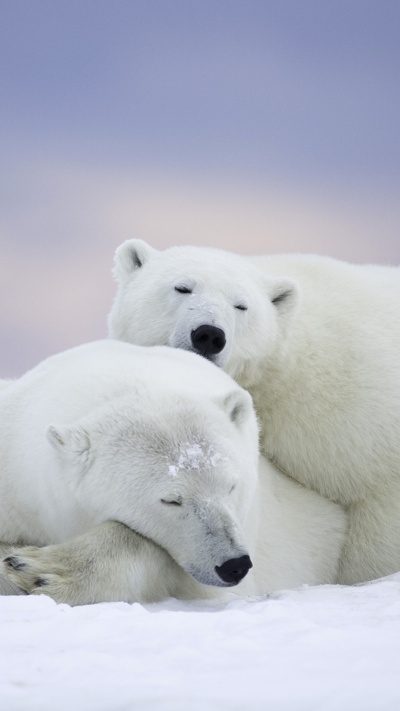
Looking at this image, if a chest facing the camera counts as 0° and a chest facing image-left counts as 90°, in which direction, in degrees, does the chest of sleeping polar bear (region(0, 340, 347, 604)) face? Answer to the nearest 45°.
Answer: approximately 315°

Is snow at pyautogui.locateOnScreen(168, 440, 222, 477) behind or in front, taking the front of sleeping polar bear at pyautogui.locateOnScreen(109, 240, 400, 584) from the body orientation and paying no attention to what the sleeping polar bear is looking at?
in front

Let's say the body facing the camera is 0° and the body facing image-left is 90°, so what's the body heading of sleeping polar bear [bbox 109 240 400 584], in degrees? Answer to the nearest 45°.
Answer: approximately 45°
